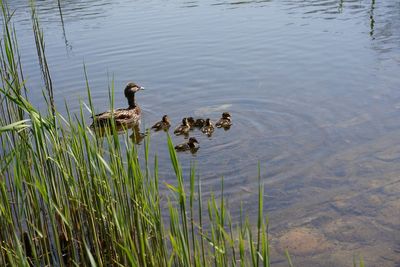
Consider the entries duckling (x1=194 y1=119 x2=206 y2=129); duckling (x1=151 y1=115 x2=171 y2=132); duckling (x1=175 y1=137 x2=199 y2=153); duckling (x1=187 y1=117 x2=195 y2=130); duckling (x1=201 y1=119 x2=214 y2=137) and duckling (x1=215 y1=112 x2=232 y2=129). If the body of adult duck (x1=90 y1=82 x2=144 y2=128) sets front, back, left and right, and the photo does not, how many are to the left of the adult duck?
0

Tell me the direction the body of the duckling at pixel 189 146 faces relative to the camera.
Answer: to the viewer's right

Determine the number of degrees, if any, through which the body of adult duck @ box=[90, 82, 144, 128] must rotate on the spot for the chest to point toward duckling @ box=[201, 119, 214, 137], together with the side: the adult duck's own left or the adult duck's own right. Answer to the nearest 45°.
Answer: approximately 45° to the adult duck's own right

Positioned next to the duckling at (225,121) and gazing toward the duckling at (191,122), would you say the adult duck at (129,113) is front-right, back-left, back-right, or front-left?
front-right

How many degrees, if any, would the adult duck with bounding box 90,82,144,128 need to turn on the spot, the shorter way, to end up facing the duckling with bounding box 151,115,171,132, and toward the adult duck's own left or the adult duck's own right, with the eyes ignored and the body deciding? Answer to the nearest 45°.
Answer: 0° — it already faces it

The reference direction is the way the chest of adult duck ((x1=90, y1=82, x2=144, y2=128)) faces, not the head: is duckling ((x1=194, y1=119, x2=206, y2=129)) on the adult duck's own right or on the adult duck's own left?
on the adult duck's own right

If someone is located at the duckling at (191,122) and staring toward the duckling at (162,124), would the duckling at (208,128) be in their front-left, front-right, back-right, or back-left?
back-left

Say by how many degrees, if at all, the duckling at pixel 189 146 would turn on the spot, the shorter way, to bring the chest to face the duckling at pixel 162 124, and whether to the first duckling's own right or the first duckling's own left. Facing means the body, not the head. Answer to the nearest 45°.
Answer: approximately 135° to the first duckling's own left

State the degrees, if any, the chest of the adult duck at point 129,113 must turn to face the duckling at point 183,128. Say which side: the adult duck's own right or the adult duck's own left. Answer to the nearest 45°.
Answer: approximately 45° to the adult duck's own right

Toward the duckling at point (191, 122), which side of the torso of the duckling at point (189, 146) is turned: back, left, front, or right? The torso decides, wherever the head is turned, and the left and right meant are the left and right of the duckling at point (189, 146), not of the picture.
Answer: left

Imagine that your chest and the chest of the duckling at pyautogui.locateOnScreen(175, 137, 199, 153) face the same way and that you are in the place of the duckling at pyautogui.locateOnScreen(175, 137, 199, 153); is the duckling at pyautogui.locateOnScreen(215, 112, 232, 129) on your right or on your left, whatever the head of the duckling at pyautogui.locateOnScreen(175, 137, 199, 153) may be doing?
on your left

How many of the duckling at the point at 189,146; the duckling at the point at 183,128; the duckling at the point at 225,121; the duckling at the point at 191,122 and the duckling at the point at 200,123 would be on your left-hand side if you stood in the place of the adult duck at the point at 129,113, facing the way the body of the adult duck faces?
0

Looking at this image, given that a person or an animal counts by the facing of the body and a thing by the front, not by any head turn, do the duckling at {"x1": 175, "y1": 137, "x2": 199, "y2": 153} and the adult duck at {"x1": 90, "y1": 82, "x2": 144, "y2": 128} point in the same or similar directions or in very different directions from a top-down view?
same or similar directions

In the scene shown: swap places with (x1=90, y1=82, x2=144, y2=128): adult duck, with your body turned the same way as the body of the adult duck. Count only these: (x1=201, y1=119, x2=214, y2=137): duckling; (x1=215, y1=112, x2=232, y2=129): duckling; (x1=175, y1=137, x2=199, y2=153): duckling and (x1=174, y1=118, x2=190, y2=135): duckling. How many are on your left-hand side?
0

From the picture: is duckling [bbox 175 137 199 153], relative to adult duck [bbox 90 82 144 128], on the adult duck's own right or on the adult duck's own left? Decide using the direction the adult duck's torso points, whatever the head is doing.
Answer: on the adult duck's own right

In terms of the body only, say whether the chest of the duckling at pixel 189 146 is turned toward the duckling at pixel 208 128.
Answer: no

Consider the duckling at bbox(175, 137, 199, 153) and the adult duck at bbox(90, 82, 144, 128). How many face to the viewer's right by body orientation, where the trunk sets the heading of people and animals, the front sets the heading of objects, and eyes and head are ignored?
2

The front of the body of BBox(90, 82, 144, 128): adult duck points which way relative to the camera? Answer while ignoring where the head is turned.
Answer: to the viewer's right

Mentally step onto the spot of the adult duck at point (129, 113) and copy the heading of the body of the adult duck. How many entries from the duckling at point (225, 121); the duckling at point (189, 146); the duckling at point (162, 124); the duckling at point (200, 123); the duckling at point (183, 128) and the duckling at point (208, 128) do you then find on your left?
0
